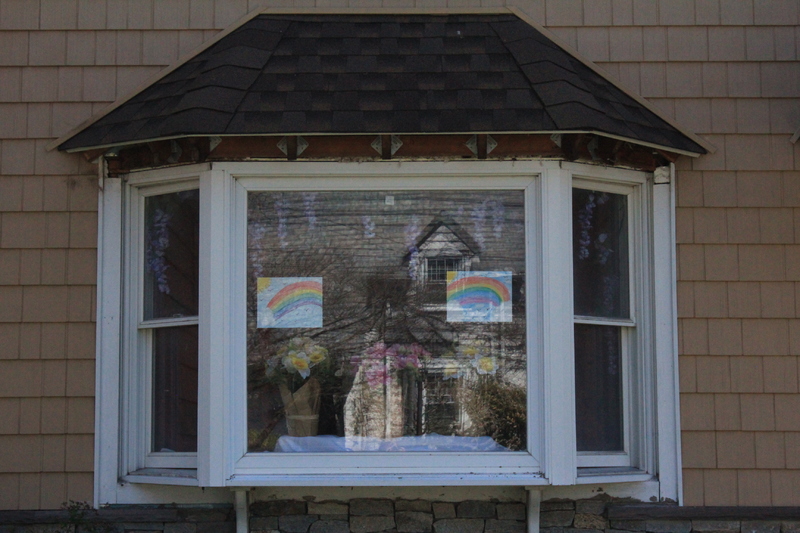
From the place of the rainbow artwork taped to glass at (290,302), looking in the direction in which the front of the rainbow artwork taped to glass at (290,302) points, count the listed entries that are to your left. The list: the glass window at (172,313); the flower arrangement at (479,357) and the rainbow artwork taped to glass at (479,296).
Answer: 2

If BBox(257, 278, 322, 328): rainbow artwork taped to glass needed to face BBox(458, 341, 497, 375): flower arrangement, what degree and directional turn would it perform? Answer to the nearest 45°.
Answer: approximately 90° to its left

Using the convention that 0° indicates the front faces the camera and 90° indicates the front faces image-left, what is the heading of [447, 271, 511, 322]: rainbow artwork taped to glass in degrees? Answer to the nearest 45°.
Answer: approximately 0°

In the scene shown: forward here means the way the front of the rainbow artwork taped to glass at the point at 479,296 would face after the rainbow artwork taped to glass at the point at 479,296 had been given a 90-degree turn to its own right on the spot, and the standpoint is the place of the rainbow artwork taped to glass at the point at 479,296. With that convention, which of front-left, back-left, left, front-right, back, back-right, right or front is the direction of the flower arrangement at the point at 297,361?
front

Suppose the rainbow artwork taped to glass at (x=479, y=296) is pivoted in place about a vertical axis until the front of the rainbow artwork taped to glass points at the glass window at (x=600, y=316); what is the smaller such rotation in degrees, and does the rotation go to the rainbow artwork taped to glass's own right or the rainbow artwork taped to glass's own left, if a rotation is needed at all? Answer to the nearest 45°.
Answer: approximately 135° to the rainbow artwork taped to glass's own left

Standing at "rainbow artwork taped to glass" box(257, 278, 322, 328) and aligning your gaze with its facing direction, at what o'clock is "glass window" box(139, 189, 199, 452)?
The glass window is roughly at 4 o'clock from the rainbow artwork taped to glass.

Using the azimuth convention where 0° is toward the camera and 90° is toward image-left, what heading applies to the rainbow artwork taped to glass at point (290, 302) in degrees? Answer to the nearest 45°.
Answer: approximately 0°

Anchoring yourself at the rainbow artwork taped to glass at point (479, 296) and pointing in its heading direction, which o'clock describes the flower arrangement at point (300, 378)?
The flower arrangement is roughly at 3 o'clock from the rainbow artwork taped to glass.

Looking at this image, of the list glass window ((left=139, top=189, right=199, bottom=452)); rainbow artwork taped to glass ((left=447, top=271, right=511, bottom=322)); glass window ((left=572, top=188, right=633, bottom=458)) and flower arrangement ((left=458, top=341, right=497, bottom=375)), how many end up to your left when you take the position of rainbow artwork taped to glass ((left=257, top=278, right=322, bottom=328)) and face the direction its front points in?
3

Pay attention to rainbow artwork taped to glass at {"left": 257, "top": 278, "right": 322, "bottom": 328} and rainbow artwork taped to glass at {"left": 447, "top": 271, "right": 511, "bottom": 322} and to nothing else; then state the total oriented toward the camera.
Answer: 2
